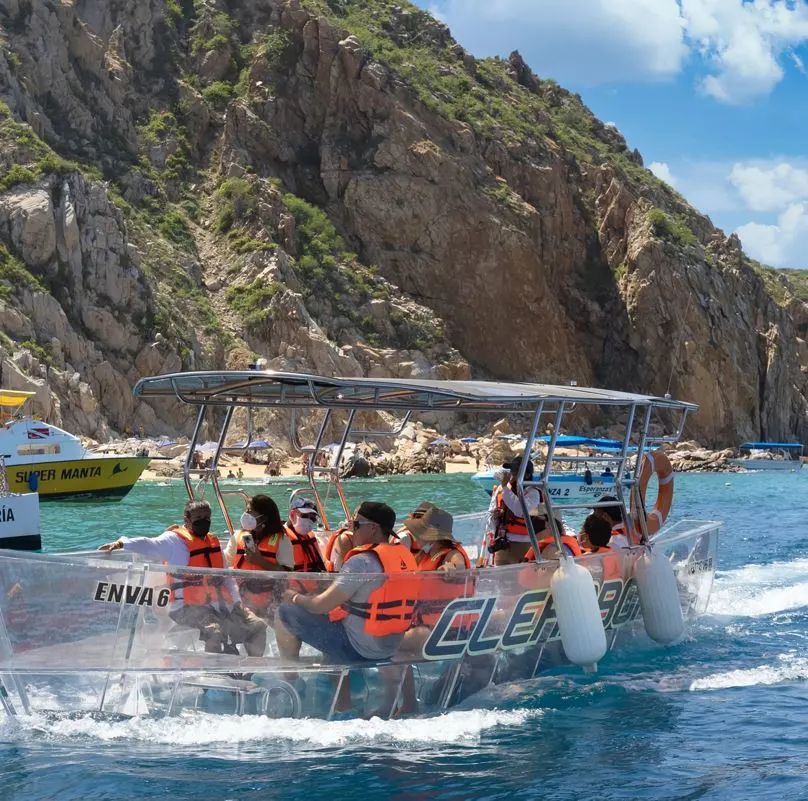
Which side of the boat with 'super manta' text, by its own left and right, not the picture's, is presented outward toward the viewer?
right

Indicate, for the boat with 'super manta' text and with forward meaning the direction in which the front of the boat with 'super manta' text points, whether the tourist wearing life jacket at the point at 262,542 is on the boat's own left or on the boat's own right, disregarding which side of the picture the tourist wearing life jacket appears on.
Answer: on the boat's own right

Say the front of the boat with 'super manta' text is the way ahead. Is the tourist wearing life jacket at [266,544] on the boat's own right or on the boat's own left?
on the boat's own right

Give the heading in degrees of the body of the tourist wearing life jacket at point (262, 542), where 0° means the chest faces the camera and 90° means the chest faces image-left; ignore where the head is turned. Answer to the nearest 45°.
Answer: approximately 45°

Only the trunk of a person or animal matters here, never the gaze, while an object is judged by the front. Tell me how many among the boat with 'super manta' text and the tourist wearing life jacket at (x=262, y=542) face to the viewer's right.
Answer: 1

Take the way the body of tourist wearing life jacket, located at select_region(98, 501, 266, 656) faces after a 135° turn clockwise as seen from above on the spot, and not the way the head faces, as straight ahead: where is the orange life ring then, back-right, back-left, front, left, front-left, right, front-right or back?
back-right

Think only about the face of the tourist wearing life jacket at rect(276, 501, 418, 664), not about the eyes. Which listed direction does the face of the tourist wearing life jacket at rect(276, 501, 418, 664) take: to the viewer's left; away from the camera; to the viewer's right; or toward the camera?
to the viewer's left

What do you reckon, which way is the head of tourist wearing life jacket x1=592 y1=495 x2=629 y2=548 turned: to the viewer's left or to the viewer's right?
to the viewer's left
